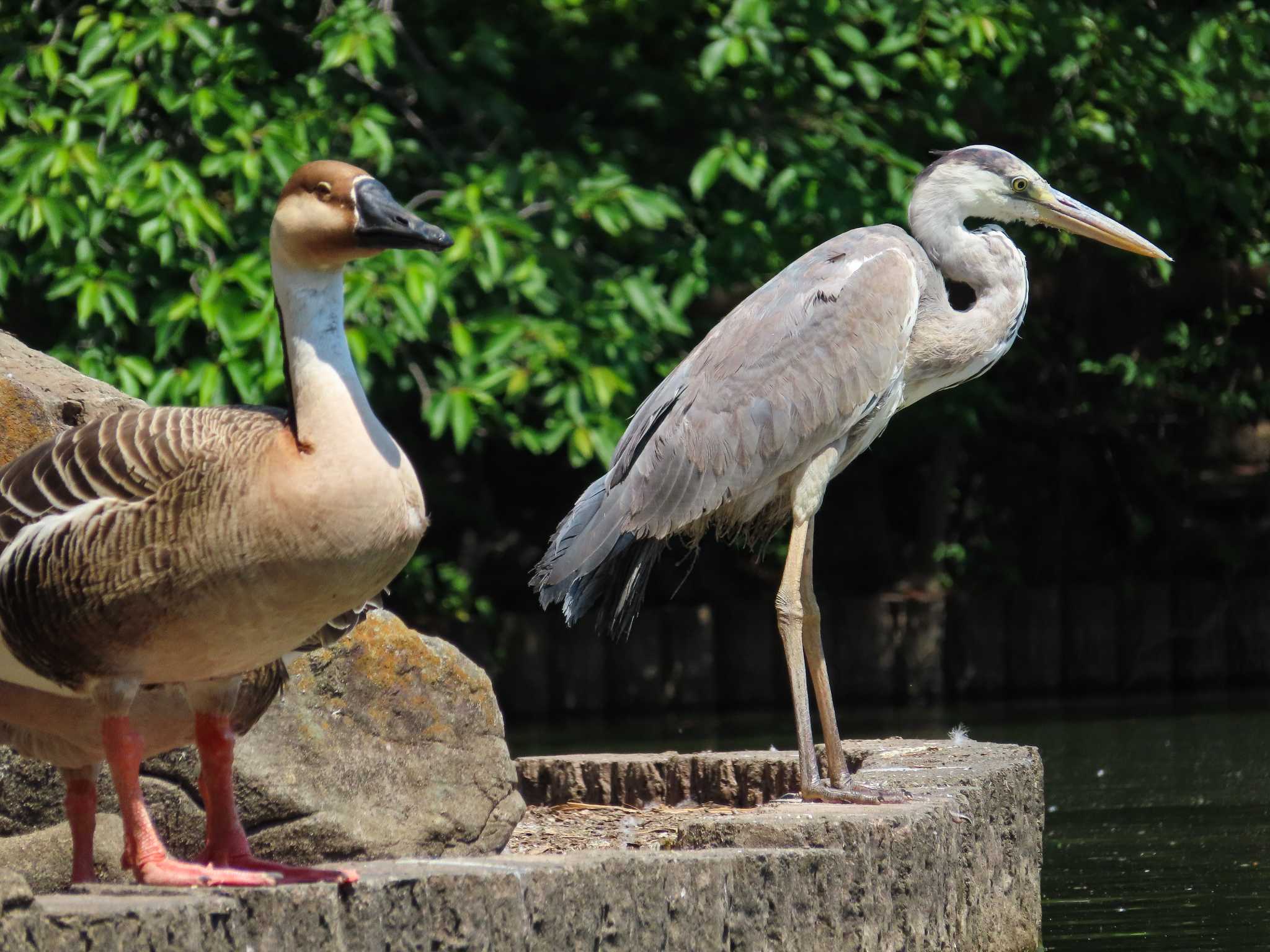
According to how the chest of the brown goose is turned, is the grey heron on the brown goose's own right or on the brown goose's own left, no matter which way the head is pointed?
on the brown goose's own left

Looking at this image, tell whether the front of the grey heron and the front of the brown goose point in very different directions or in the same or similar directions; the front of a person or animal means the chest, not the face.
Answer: same or similar directions

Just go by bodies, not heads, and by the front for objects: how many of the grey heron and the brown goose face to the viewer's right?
2

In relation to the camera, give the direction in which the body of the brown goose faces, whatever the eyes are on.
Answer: to the viewer's right

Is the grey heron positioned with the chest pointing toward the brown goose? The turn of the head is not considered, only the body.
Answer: no

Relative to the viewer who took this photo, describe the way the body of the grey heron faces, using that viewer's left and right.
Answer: facing to the right of the viewer
